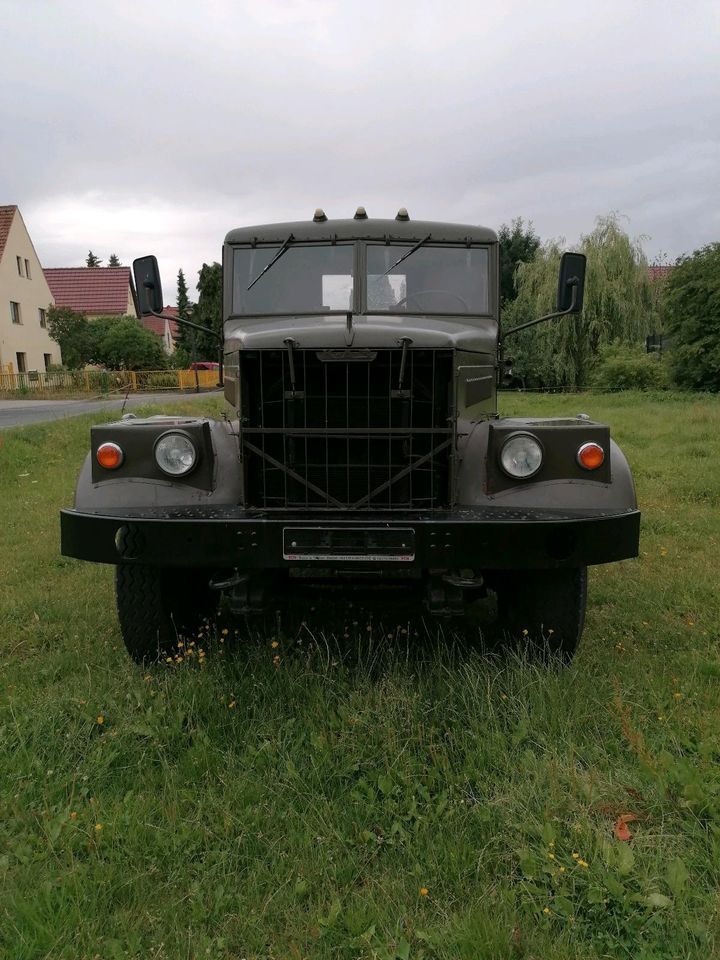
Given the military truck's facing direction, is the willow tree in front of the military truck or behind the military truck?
behind

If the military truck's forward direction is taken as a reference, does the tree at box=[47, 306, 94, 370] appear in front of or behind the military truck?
behind

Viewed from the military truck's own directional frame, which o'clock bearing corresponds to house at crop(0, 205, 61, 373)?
The house is roughly at 5 o'clock from the military truck.

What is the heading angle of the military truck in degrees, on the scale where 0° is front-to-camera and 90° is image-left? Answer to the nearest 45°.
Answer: approximately 0°

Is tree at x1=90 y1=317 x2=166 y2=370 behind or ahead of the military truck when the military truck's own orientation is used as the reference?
behind

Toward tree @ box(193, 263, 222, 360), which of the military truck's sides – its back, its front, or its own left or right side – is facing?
back

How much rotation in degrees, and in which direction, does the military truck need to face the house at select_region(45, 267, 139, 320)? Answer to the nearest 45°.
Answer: approximately 180°

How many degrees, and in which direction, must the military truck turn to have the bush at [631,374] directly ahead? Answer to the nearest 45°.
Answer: approximately 135° to its left

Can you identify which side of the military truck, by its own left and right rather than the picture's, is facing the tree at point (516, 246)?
back

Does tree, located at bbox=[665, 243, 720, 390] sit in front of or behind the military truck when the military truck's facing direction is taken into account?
behind
